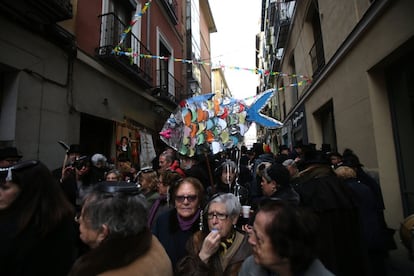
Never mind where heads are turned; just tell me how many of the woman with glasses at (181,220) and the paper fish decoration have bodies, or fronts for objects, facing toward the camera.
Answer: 1

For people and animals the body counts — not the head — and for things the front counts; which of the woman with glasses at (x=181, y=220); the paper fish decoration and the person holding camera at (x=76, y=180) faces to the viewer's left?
the paper fish decoration

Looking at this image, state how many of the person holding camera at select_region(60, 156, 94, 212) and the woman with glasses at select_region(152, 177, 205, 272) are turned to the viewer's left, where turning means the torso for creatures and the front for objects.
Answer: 0

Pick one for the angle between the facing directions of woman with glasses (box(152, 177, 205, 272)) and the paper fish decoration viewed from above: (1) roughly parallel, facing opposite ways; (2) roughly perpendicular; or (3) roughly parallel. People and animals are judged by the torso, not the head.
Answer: roughly perpendicular

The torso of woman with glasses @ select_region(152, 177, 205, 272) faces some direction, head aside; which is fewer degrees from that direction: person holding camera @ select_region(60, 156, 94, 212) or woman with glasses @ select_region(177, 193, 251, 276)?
the woman with glasses

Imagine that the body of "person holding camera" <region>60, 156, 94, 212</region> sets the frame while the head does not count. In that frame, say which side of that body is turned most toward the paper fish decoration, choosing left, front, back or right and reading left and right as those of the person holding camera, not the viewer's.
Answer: left

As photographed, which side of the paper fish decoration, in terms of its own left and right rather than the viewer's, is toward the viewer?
left

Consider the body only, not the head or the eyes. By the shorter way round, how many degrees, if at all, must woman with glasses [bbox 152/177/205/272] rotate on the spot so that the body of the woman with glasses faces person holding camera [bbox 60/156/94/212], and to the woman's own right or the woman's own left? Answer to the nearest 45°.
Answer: approximately 135° to the woman's own right

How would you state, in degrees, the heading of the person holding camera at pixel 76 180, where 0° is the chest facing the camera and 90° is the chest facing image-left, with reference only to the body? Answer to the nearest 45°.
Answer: approximately 315°
